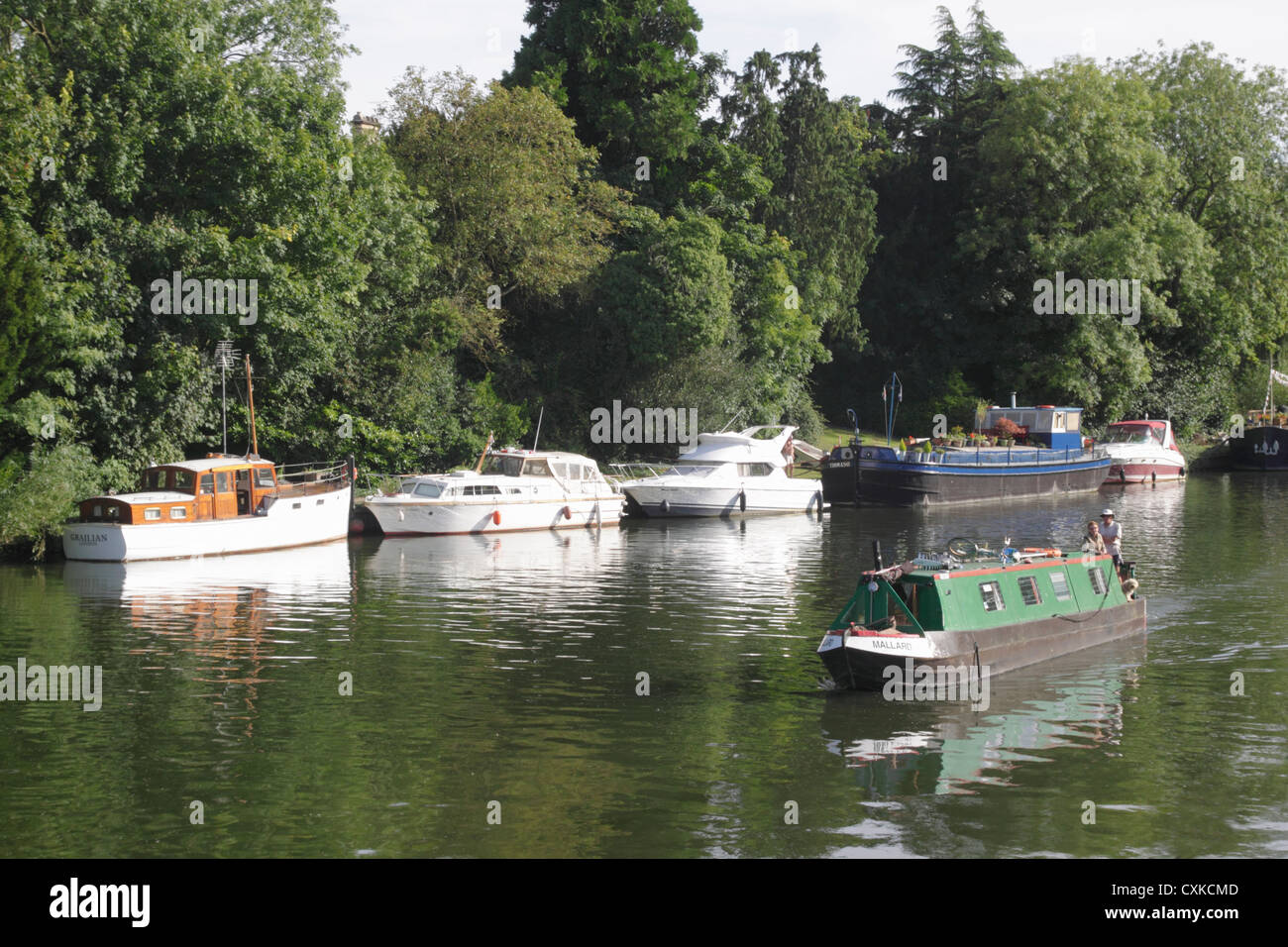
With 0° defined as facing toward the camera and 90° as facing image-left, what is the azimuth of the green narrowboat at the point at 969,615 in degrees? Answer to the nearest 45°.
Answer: approximately 45°

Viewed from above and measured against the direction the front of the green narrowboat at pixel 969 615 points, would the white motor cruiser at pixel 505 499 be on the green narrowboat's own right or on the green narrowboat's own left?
on the green narrowboat's own right

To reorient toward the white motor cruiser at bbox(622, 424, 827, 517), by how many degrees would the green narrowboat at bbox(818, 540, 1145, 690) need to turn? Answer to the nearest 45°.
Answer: approximately 135° to its right

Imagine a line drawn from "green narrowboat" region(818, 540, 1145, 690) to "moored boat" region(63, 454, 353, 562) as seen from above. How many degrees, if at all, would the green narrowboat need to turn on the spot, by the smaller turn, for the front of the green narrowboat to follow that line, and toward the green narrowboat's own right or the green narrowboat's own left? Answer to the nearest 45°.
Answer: approximately 90° to the green narrowboat's own right
